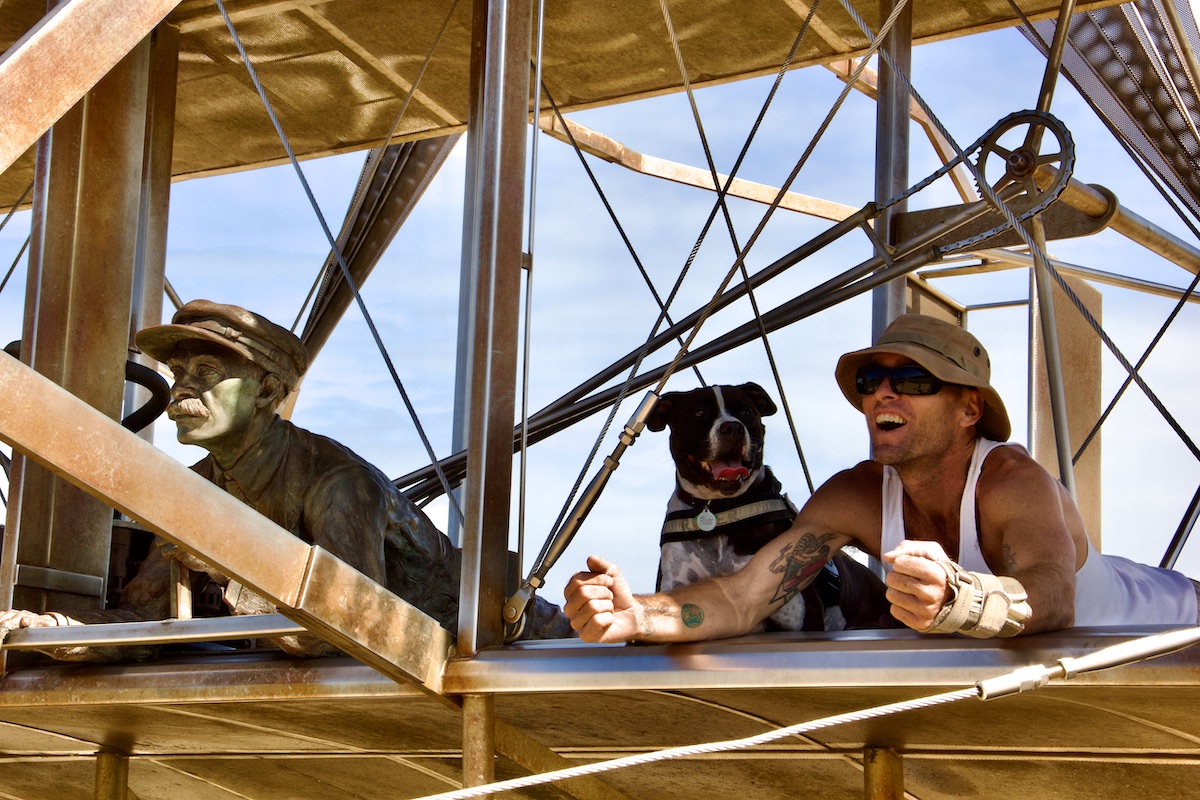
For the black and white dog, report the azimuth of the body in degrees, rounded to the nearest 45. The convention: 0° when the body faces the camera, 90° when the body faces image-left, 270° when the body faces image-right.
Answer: approximately 45°

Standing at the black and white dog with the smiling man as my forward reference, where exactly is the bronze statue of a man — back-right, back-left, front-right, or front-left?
back-right

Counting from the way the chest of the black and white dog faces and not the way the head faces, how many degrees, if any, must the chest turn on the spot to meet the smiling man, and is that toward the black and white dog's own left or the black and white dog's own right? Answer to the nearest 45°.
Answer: approximately 90° to the black and white dog's own left

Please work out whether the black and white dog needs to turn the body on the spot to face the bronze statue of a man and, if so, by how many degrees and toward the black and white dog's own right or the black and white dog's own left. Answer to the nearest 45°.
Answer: approximately 45° to the black and white dog's own right
